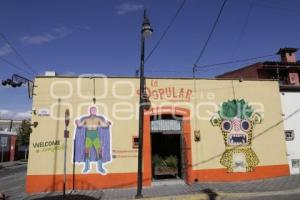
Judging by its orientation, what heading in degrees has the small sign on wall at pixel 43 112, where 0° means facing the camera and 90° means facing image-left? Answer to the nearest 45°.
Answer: approximately 0°

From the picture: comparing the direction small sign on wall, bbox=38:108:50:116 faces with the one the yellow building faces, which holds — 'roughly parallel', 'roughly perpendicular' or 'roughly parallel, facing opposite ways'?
roughly parallel

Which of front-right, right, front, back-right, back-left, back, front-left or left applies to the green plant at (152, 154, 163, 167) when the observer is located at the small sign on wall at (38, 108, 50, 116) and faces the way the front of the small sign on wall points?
left

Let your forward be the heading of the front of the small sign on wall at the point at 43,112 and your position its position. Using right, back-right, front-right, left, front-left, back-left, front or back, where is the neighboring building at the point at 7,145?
back

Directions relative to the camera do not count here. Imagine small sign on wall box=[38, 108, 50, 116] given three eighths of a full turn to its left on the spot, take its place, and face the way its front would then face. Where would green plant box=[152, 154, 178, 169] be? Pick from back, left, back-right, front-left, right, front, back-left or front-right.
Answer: front-right

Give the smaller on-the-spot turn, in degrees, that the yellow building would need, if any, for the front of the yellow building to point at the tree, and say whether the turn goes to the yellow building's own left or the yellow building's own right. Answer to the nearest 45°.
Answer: approximately 135° to the yellow building's own right

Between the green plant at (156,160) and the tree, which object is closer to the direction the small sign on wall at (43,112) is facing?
the green plant

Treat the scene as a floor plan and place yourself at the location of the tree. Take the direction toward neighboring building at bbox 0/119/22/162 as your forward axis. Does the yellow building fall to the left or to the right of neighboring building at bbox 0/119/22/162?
left

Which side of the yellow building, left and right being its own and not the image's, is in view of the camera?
front

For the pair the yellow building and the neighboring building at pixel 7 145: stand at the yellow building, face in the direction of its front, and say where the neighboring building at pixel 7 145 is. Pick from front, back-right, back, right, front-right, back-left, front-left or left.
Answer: back-right

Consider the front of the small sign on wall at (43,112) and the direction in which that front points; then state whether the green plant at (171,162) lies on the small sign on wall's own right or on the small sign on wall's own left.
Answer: on the small sign on wall's own left
